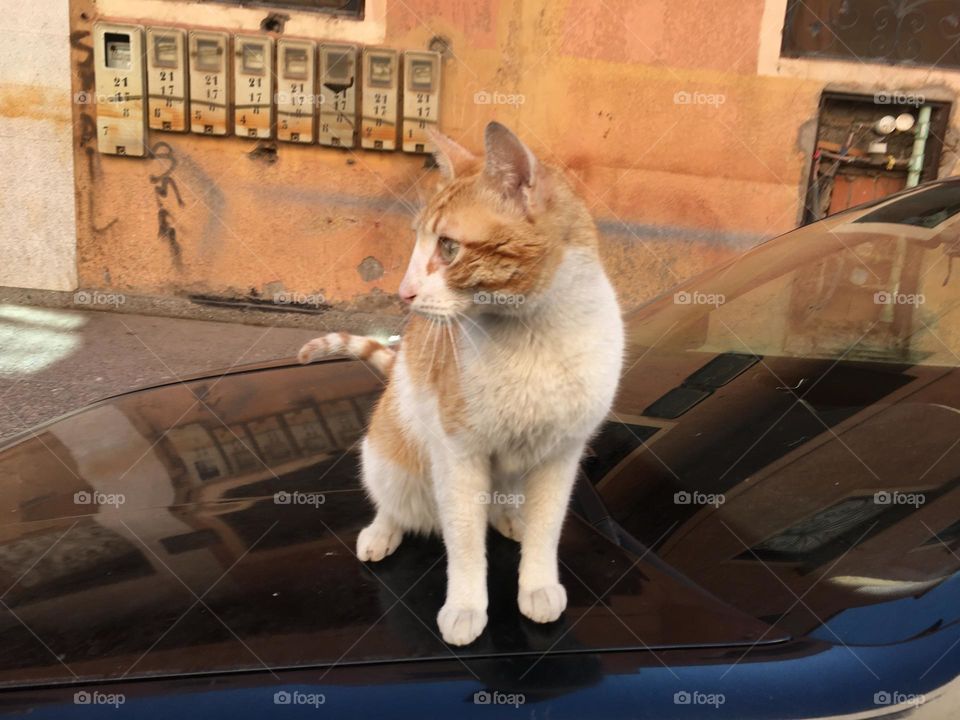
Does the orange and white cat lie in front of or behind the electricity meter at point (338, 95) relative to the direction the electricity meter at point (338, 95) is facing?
in front

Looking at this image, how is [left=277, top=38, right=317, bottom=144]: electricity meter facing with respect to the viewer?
toward the camera

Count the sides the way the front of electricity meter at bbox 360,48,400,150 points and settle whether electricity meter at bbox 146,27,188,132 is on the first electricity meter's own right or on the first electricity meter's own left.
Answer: on the first electricity meter's own right

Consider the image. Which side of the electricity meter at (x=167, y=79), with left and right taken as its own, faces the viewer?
front

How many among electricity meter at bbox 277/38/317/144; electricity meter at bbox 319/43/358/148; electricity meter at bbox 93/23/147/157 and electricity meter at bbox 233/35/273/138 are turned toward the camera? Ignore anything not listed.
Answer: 4

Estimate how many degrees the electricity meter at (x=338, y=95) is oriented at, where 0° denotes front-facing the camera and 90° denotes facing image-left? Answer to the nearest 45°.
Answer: approximately 0°

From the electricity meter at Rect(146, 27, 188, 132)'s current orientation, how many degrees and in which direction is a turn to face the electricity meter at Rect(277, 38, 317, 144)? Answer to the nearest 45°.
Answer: approximately 90° to its left

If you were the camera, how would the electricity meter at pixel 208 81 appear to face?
facing the viewer
